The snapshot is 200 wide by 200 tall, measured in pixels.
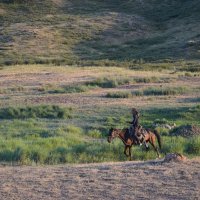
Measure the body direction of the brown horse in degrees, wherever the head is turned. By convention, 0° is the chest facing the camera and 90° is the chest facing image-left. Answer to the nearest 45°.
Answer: approximately 90°
